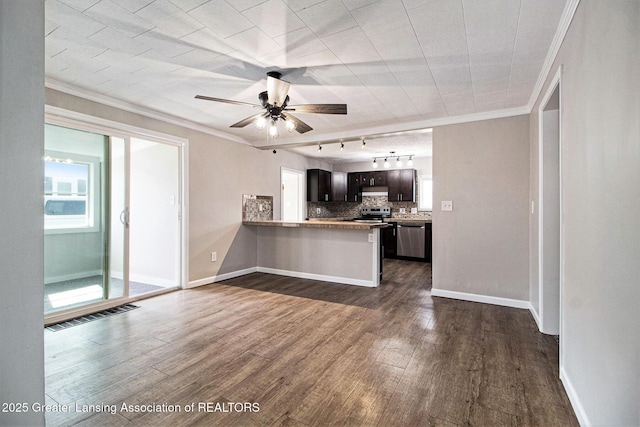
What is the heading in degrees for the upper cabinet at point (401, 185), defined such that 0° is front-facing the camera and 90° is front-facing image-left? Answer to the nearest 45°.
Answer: approximately 0°

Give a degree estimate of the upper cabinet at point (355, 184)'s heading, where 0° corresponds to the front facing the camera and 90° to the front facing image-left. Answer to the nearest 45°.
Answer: approximately 0°

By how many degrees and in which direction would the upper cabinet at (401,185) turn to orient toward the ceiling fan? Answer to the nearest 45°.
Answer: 0° — it already faces it

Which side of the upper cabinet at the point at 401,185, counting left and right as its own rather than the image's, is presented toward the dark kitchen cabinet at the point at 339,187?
right

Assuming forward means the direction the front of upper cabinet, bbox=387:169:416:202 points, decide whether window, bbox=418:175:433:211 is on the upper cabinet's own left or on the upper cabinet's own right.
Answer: on the upper cabinet's own left

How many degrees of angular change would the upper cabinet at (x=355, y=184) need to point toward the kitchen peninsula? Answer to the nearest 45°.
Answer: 0° — it already faces it

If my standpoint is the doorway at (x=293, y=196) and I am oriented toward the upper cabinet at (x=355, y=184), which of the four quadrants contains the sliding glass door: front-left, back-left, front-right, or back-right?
back-right
